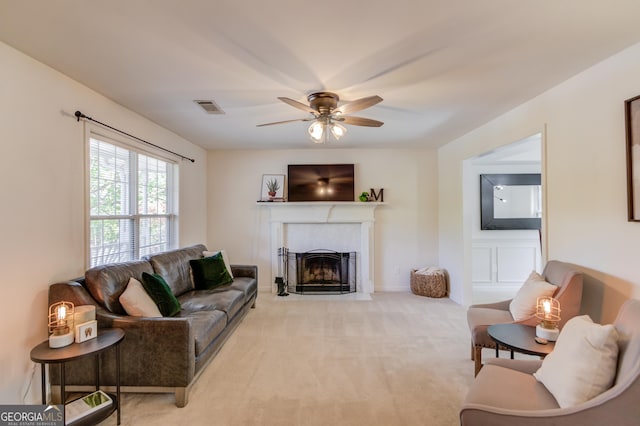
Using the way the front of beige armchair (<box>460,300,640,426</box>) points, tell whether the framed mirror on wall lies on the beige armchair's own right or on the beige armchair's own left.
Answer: on the beige armchair's own right

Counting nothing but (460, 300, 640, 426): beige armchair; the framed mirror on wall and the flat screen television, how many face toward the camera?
2

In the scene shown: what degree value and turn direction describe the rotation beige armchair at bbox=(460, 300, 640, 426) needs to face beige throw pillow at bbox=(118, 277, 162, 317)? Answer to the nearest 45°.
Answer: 0° — it already faces it

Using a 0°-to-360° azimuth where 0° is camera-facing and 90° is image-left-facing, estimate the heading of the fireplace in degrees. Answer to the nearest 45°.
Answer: approximately 0°

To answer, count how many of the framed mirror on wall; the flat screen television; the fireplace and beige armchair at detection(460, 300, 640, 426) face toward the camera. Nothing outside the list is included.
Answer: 3

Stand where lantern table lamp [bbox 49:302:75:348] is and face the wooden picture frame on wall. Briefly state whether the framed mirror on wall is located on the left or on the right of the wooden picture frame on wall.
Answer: left

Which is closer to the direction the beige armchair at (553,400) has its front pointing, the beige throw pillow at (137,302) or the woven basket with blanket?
the beige throw pillow

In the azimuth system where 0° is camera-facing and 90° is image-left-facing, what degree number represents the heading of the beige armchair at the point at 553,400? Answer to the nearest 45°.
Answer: approximately 90°

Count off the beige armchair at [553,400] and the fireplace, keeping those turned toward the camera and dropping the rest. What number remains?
1
